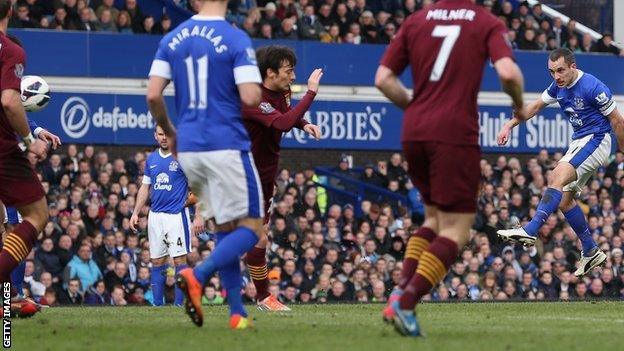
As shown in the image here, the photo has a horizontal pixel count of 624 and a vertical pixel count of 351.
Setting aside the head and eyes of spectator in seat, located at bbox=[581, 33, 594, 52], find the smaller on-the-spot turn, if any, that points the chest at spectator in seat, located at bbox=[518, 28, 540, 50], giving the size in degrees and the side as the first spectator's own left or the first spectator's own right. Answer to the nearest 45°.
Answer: approximately 45° to the first spectator's own right

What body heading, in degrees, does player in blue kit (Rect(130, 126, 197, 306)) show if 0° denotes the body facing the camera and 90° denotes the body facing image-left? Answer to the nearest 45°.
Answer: approximately 0°
